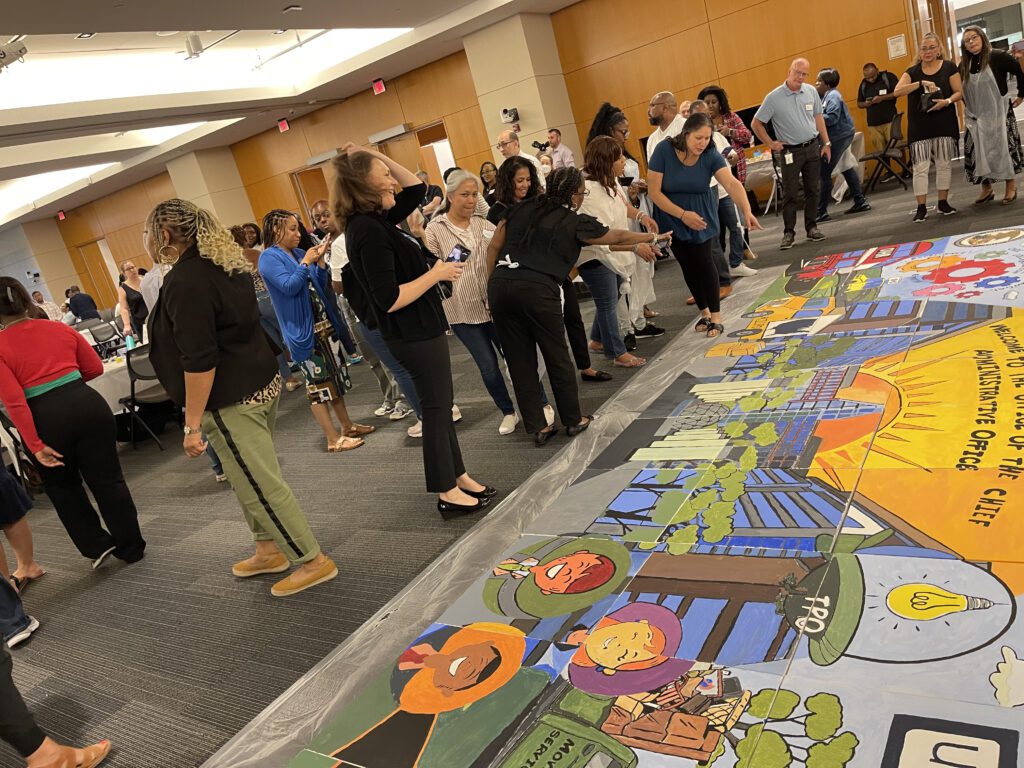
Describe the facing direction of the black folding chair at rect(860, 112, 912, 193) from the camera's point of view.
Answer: facing to the left of the viewer

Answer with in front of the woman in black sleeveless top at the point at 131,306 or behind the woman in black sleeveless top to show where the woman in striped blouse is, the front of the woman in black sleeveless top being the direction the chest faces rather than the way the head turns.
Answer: in front

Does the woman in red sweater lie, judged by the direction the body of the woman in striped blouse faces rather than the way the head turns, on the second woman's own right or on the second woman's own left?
on the second woman's own right

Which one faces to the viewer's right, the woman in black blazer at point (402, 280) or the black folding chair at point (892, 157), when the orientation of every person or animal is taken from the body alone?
the woman in black blazer

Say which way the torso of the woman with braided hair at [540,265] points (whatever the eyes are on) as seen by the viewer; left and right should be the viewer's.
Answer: facing away from the viewer and to the right of the viewer

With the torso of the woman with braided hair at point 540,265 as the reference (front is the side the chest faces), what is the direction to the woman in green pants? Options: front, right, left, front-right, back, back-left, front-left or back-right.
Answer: back

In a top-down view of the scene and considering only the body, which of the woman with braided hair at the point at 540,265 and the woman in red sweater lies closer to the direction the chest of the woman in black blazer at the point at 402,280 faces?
the woman with braided hair

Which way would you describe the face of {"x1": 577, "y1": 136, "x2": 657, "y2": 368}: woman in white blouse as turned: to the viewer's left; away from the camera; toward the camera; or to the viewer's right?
to the viewer's right
